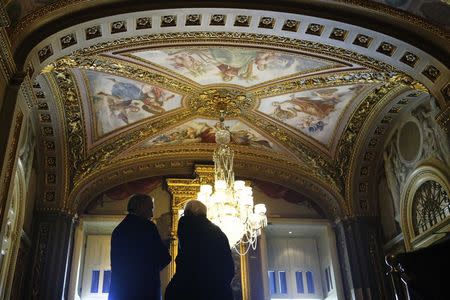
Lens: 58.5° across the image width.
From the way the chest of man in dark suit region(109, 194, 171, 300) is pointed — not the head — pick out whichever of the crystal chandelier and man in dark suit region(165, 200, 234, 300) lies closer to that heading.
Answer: the crystal chandelier

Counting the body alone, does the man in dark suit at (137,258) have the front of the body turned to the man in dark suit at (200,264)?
no

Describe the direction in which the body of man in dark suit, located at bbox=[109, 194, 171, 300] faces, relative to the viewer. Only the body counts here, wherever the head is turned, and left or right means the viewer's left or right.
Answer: facing away from the viewer and to the right of the viewer

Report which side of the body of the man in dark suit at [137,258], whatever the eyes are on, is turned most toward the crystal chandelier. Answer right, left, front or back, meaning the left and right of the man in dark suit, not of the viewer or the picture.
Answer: front

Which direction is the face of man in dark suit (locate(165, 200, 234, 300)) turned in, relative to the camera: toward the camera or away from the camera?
away from the camera
